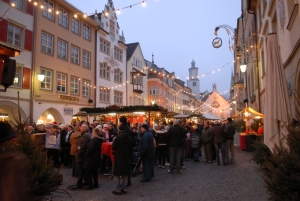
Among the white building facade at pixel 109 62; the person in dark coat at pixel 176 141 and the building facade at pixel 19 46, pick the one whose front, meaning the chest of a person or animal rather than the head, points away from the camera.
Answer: the person in dark coat

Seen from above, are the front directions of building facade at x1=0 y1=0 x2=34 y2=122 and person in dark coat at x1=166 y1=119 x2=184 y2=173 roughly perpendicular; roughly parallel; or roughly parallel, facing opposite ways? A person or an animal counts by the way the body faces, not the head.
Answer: roughly perpendicular

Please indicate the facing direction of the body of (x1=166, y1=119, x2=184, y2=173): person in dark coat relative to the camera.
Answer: away from the camera

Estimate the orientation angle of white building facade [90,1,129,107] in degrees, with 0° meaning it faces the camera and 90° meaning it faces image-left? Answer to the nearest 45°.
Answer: approximately 315°

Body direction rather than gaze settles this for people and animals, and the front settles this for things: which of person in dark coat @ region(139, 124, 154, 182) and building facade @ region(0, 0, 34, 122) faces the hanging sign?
the building facade
